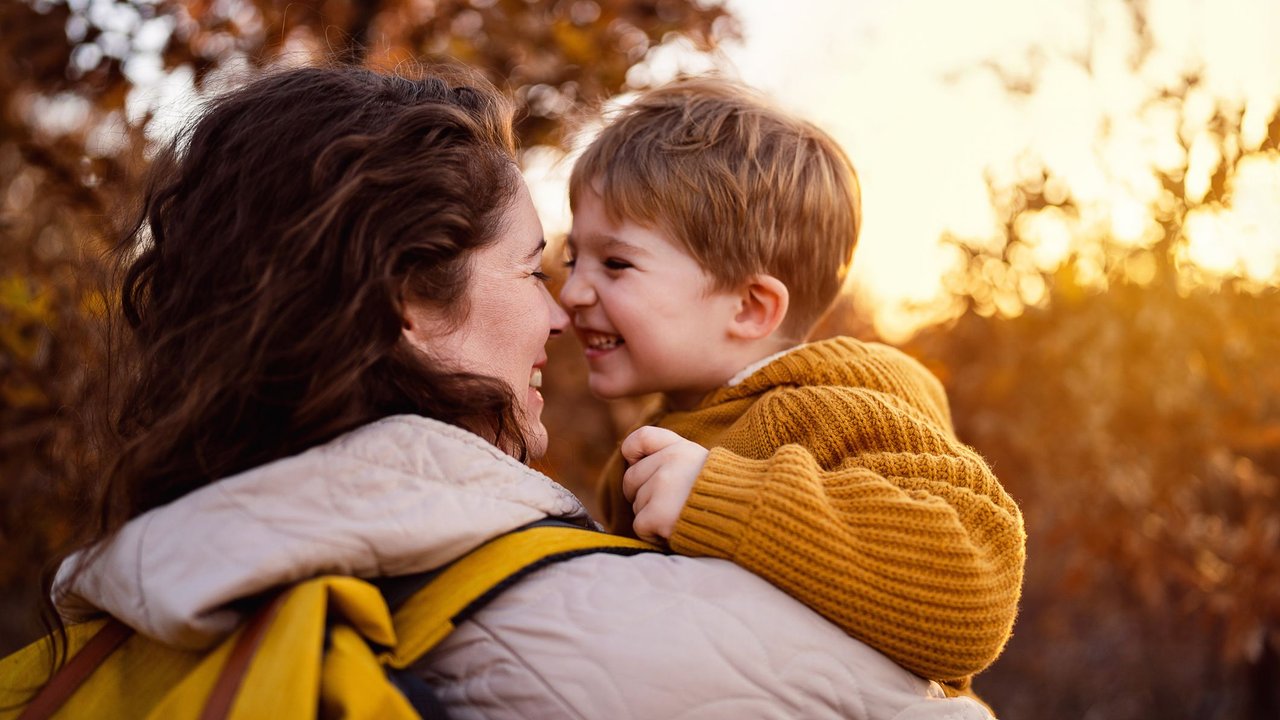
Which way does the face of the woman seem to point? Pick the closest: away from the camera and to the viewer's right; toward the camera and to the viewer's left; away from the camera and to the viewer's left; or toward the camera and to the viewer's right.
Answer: away from the camera and to the viewer's right

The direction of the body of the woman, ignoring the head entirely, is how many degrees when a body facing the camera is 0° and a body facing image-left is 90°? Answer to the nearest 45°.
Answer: approximately 225°

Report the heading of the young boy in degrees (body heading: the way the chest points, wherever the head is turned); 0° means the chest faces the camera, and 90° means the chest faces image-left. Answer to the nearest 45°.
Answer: approximately 90°
